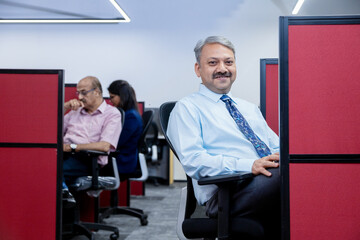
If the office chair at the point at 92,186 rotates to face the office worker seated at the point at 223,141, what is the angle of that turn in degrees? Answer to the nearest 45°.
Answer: approximately 90° to its left

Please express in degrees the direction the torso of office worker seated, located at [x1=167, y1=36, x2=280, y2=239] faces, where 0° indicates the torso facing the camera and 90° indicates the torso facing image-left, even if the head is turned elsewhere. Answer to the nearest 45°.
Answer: approximately 315°

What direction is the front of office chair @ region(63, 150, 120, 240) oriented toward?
to the viewer's left

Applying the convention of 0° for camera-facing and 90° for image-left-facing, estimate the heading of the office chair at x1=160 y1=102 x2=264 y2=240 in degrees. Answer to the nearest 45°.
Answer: approximately 270°

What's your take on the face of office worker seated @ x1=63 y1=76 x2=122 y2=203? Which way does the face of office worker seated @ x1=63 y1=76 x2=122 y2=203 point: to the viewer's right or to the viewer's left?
to the viewer's left

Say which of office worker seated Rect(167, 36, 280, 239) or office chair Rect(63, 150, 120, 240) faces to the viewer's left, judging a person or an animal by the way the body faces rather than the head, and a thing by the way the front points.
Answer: the office chair

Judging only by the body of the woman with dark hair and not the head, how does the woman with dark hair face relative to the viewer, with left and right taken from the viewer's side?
facing to the left of the viewer

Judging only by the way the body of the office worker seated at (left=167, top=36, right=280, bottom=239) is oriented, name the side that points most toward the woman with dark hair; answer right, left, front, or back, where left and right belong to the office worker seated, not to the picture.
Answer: back

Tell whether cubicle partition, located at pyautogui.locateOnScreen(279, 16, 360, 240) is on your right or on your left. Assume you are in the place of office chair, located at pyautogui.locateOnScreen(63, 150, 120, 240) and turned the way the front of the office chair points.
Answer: on your left
